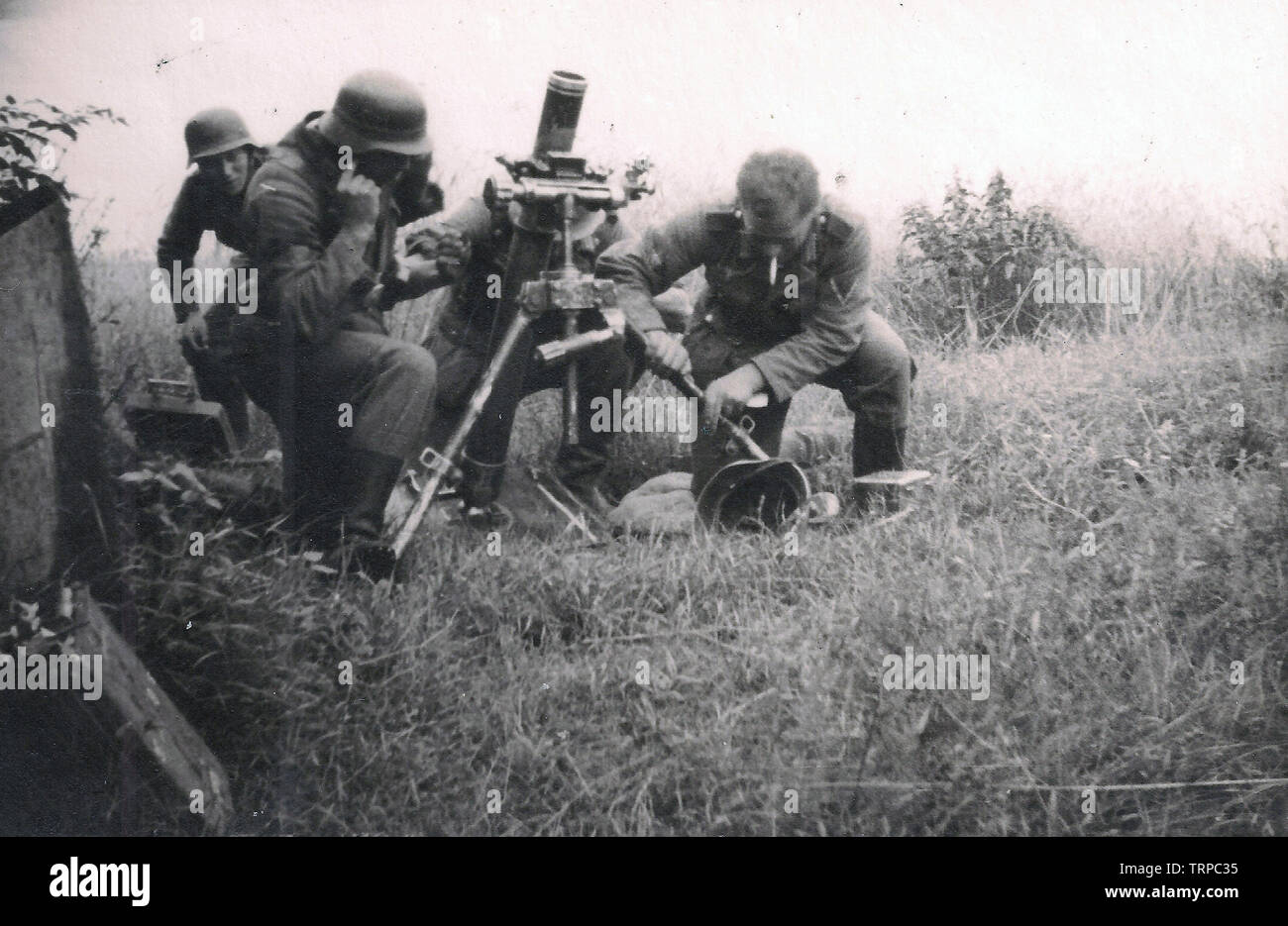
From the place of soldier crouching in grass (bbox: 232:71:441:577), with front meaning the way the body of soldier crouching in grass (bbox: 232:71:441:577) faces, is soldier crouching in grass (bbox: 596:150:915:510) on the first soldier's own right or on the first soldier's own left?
on the first soldier's own left

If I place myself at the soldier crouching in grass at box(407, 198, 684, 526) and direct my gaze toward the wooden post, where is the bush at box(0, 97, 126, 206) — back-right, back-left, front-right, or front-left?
front-right

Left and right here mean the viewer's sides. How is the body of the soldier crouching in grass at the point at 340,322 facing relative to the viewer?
facing the viewer and to the right of the viewer

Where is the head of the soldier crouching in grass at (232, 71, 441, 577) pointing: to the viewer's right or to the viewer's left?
to the viewer's right

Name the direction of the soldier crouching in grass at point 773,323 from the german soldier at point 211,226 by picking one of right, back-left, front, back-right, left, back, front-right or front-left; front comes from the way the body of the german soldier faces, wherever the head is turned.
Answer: front-left

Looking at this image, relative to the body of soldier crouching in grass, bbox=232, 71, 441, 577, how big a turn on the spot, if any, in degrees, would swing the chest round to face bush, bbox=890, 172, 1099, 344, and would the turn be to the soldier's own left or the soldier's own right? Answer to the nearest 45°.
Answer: approximately 45° to the soldier's own left

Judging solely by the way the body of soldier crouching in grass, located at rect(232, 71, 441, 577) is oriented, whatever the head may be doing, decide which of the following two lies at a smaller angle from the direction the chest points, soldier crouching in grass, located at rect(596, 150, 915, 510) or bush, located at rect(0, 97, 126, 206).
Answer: the soldier crouching in grass
